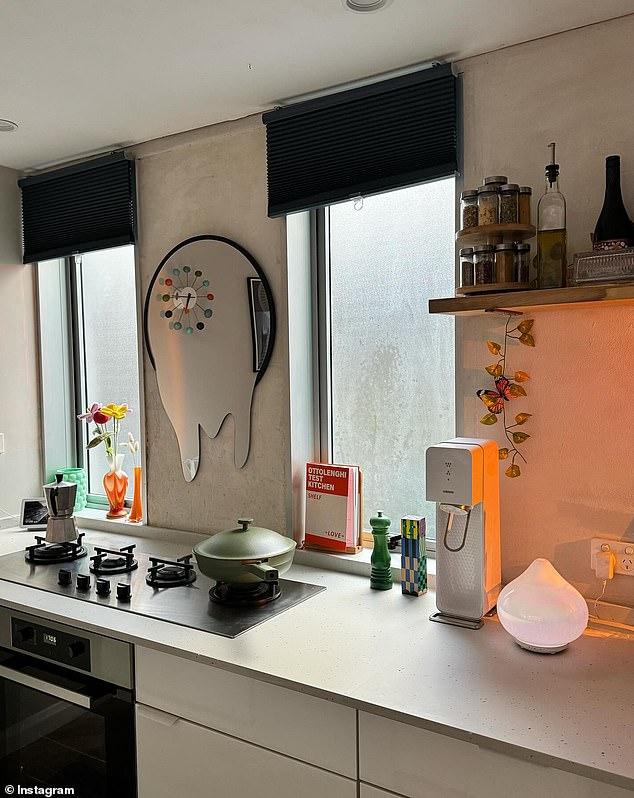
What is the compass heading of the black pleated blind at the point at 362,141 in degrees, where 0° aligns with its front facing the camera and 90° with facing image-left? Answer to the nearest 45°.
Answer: approximately 45°

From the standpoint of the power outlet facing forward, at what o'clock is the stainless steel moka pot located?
The stainless steel moka pot is roughly at 3 o'clock from the power outlet.

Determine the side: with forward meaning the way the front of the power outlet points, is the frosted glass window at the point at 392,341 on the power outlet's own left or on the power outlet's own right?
on the power outlet's own right

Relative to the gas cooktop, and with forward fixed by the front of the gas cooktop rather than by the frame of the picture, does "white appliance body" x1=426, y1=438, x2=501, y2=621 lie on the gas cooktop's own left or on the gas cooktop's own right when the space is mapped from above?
on the gas cooktop's own left

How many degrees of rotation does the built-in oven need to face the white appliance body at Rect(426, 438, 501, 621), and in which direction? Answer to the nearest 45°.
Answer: approximately 90° to its left

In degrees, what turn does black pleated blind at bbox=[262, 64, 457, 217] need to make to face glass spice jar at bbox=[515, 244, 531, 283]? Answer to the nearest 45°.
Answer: approximately 90° to its left

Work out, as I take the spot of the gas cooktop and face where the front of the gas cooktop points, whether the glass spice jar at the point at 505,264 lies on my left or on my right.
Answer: on my left

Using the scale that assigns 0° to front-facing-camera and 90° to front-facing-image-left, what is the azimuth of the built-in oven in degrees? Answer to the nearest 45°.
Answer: approximately 45°

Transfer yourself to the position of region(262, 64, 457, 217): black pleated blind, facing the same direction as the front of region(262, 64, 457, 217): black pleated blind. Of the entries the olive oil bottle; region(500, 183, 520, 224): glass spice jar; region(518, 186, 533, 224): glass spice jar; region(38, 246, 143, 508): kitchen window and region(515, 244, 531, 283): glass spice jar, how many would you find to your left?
4
